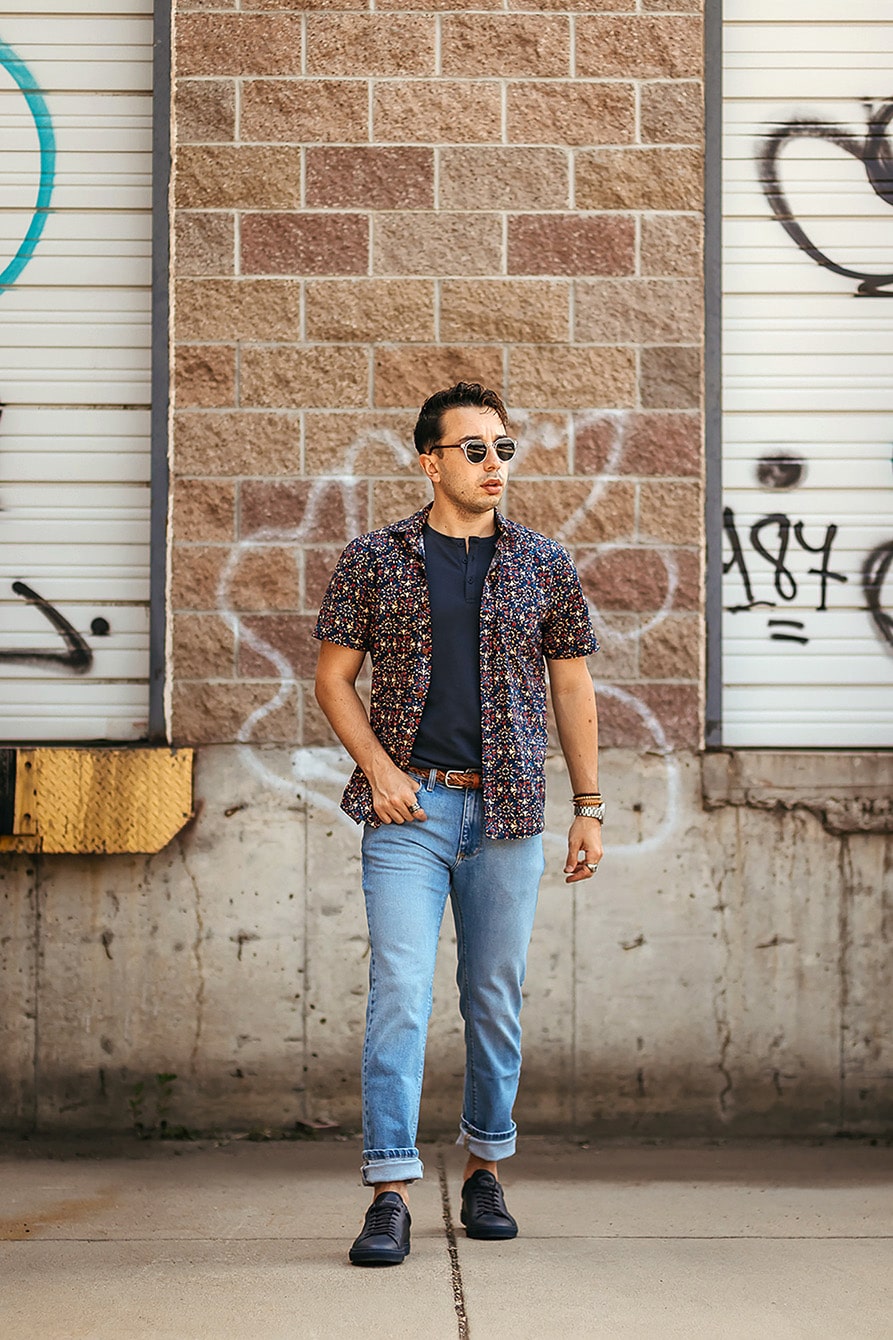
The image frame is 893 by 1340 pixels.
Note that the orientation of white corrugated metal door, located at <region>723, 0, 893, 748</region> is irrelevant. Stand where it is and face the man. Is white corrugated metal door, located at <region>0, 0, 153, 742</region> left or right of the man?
right

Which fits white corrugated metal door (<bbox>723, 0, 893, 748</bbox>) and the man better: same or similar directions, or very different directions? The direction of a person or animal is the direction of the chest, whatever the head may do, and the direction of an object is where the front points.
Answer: same or similar directions

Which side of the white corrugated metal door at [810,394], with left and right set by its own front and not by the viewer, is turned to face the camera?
front

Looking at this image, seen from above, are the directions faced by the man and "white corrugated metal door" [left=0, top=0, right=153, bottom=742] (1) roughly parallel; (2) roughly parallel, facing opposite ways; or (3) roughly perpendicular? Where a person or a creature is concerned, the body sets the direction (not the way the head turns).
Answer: roughly parallel

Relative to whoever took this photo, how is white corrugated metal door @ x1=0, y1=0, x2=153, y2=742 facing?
facing the viewer

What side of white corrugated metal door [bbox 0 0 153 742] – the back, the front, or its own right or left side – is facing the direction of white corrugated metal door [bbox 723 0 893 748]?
left

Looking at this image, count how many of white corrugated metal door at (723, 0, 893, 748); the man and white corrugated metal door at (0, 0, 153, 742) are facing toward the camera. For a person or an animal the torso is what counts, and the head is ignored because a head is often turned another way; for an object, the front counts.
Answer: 3

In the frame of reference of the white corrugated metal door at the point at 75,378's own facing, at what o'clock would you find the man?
The man is roughly at 11 o'clock from the white corrugated metal door.

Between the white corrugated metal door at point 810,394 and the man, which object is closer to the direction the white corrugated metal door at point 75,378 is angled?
the man

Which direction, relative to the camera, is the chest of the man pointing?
toward the camera

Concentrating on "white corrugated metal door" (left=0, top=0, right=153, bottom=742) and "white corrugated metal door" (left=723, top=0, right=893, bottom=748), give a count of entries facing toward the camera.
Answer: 2

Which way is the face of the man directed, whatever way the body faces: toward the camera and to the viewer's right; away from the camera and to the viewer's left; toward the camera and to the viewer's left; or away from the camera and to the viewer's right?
toward the camera and to the viewer's right

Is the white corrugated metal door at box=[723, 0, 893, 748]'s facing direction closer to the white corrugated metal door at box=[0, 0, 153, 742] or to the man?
the man
